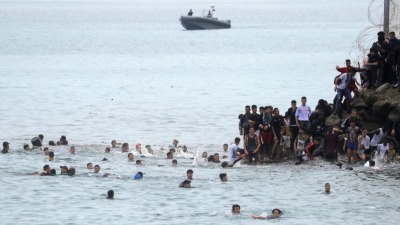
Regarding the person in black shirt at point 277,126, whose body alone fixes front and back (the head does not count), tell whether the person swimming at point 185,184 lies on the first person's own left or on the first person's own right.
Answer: on the first person's own right

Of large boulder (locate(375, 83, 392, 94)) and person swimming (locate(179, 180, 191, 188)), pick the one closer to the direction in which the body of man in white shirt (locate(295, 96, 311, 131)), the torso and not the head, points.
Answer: the person swimming

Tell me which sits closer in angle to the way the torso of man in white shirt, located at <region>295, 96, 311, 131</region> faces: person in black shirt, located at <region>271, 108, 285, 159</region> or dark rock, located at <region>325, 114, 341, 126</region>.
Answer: the person in black shirt

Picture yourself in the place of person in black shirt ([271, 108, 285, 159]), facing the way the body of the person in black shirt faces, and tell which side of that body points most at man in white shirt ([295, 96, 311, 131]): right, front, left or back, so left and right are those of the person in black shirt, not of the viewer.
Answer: left

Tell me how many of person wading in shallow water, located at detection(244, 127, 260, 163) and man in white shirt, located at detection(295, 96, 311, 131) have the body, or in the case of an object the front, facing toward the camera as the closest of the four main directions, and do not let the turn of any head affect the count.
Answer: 2

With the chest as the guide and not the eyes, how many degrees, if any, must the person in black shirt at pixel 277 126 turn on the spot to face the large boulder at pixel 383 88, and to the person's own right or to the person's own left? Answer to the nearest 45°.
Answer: approximately 90° to the person's own left

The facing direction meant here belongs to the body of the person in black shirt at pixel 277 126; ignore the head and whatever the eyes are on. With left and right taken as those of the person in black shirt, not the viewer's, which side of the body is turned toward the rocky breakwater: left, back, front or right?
left

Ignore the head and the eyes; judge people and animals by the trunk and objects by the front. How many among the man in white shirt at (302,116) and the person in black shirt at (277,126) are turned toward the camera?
2

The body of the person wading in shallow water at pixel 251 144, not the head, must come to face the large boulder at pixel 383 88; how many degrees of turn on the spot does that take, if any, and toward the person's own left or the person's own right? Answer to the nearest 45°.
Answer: approximately 90° to the person's own left
